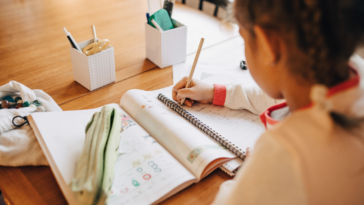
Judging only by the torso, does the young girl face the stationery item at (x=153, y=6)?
yes

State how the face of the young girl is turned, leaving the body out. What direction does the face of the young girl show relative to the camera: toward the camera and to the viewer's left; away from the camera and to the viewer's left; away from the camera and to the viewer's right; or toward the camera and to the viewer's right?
away from the camera and to the viewer's left

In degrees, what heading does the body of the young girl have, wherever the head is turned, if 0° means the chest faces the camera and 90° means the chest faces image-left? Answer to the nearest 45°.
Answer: approximately 135°
